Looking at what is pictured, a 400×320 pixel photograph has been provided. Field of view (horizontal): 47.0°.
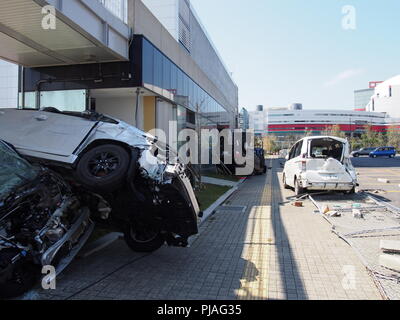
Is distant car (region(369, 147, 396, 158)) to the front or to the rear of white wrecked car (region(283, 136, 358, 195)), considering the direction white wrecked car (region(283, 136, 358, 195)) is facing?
to the front

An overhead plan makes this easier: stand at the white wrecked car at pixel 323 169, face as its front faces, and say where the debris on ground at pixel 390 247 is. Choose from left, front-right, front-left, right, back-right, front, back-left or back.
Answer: back

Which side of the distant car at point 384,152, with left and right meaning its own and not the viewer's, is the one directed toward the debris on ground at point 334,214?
left

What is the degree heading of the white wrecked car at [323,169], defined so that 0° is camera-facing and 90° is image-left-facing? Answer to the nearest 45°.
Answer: approximately 180°

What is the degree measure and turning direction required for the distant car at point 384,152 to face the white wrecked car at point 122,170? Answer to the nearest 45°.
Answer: approximately 90° to its left

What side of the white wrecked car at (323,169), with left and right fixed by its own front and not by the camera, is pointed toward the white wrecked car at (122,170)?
back

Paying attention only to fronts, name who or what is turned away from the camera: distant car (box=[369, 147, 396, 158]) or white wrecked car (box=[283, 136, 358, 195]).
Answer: the white wrecked car

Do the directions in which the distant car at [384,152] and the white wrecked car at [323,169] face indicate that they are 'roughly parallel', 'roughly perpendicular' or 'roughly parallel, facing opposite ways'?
roughly perpendicular

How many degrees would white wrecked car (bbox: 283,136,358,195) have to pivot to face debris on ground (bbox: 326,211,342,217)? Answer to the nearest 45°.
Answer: approximately 180°

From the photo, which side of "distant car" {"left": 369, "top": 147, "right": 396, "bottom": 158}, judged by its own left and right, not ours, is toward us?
left
